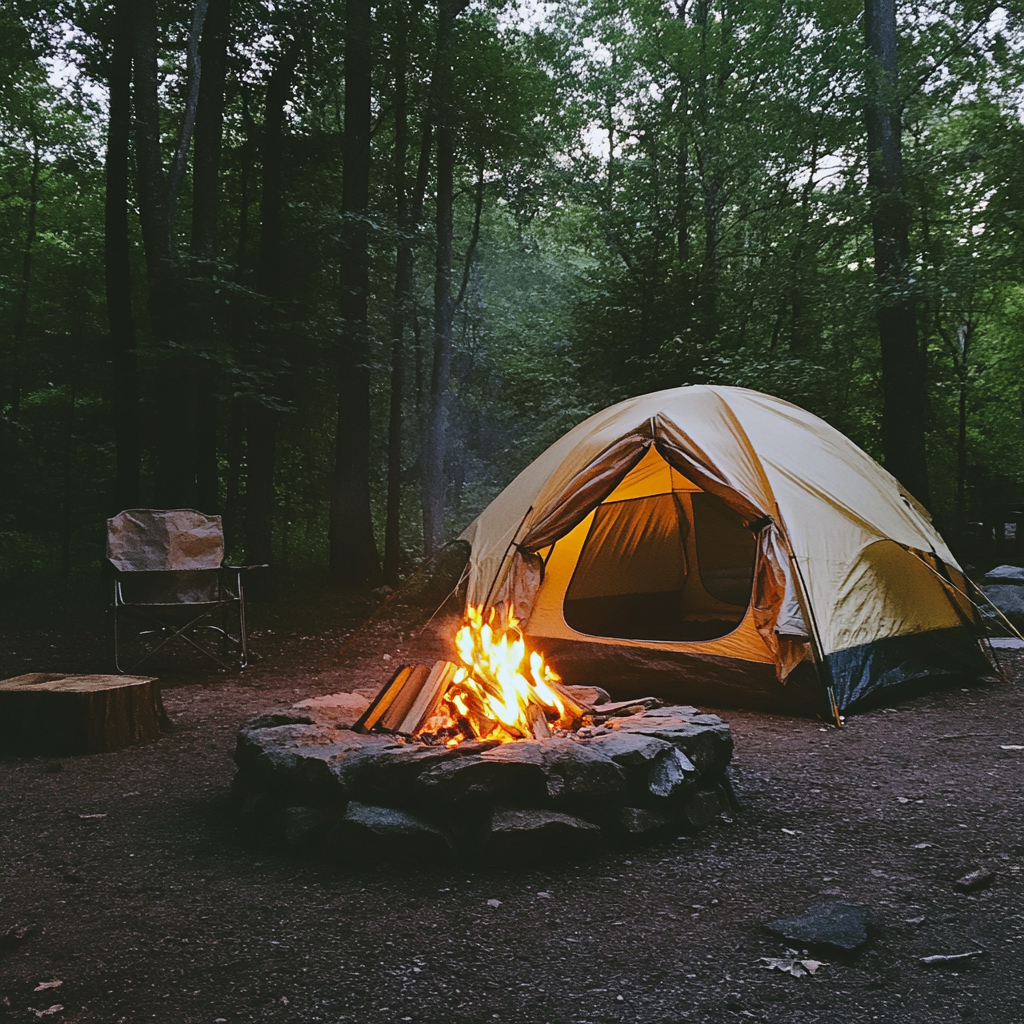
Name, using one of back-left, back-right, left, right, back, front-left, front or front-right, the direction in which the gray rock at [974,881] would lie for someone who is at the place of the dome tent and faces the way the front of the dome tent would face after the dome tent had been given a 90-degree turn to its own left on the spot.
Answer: front-right

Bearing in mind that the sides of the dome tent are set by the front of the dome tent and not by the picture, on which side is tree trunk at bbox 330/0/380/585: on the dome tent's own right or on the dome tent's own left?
on the dome tent's own right

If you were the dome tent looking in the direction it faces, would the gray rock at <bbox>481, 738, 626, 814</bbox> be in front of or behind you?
in front

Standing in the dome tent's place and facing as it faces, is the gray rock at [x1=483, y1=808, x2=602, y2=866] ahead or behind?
ahead

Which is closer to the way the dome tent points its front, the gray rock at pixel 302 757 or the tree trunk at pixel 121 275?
the gray rock

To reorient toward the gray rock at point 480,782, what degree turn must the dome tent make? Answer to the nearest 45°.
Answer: approximately 45° to its left

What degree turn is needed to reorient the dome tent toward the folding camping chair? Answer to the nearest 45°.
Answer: approximately 45° to its right
